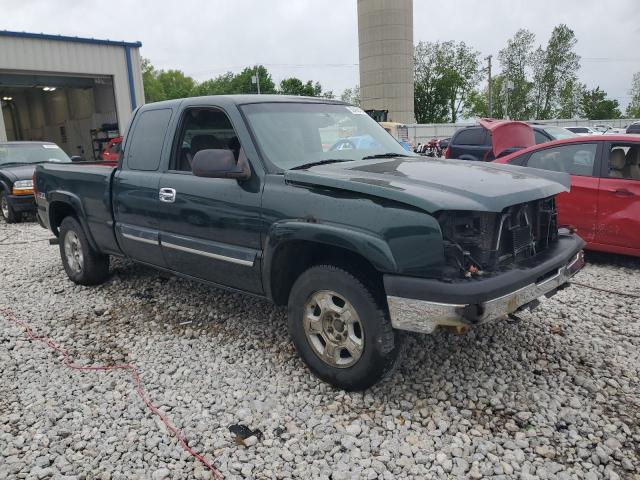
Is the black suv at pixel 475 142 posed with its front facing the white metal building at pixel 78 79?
no

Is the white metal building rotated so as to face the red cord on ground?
yes

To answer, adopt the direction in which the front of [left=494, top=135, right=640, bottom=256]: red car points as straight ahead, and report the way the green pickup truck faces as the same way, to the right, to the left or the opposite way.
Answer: the same way

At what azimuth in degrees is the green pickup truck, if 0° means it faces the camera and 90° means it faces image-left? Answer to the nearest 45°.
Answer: approximately 315°

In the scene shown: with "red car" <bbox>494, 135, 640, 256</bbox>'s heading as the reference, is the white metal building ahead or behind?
behind

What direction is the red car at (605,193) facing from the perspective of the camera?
to the viewer's right

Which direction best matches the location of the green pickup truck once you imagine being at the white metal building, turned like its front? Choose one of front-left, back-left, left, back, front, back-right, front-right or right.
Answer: front

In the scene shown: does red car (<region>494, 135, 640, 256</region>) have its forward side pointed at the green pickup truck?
no

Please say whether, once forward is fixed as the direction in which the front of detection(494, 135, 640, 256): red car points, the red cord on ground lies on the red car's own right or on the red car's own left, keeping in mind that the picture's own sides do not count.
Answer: on the red car's own right

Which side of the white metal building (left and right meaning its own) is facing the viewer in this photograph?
front
